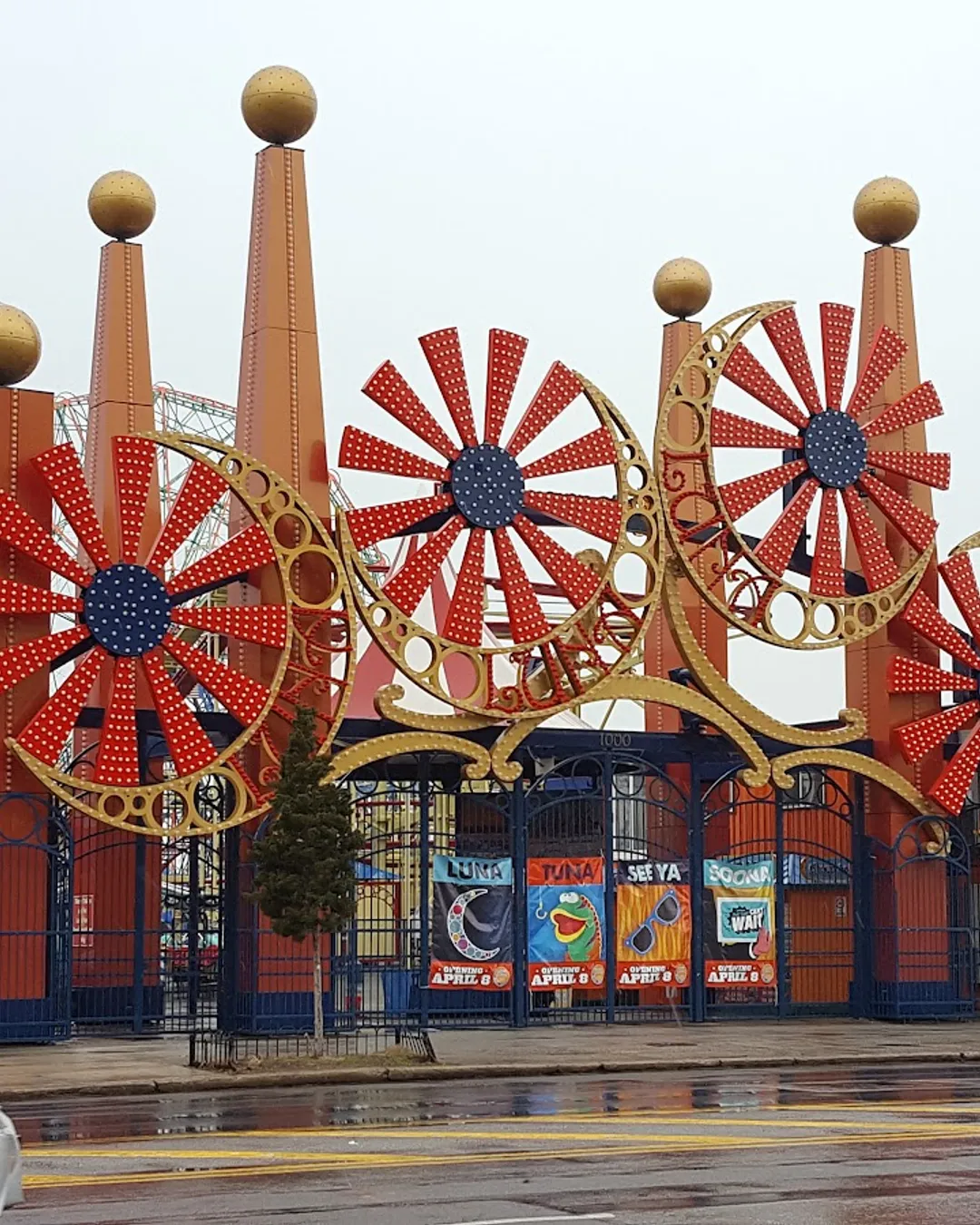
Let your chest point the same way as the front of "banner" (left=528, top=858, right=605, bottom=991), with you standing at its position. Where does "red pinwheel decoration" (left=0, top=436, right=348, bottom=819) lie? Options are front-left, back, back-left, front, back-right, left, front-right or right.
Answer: front-right

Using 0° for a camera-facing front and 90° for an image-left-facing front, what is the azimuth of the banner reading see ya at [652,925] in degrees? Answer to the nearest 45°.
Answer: approximately 0°

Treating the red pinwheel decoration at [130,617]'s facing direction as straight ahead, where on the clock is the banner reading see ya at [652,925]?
The banner reading see ya is roughly at 8 o'clock from the red pinwheel decoration.

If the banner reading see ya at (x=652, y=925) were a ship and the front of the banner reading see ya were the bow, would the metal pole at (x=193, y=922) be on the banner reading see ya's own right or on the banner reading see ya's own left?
on the banner reading see ya's own right
